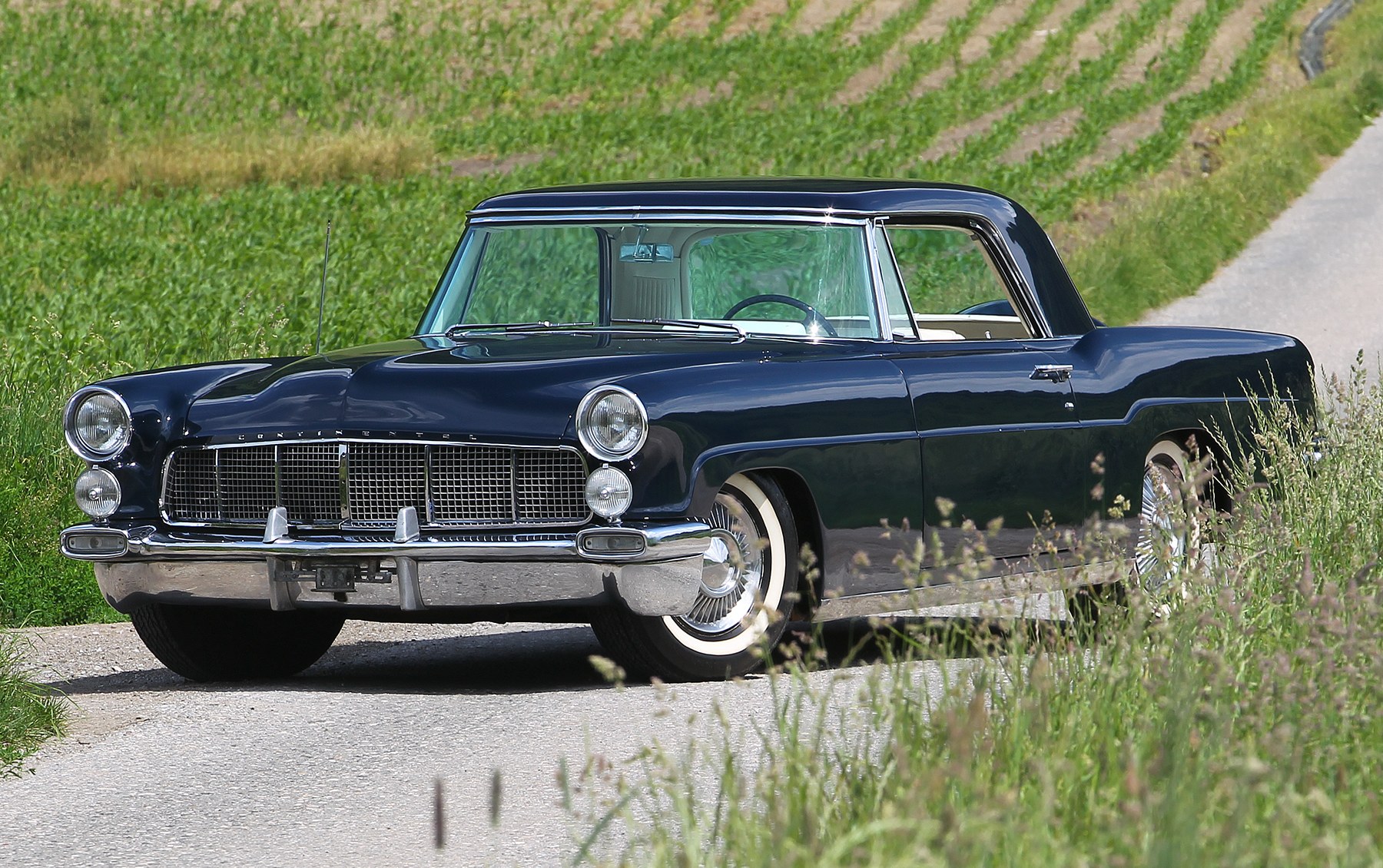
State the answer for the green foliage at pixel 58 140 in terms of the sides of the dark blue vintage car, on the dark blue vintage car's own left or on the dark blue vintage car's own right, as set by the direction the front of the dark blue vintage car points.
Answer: on the dark blue vintage car's own right

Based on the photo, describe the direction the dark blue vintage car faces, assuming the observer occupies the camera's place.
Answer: facing the viewer and to the left of the viewer
